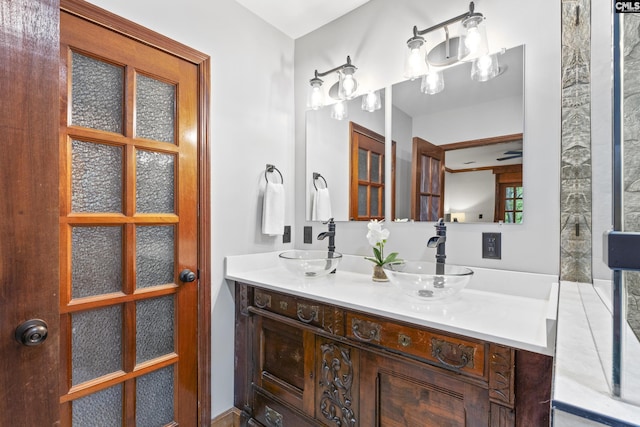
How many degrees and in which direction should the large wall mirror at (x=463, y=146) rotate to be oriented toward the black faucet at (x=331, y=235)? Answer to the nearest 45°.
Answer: approximately 45° to its right

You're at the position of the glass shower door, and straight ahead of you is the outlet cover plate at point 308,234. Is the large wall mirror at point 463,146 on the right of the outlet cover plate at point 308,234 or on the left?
right

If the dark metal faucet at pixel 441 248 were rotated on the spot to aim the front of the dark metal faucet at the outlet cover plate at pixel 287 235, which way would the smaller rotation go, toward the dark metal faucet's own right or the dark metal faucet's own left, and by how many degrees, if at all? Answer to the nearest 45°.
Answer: approximately 45° to the dark metal faucet's own right

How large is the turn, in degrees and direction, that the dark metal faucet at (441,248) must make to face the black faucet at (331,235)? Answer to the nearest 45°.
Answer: approximately 45° to its right

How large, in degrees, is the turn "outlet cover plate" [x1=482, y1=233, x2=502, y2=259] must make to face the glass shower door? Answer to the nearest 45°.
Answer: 0° — it already faces it
